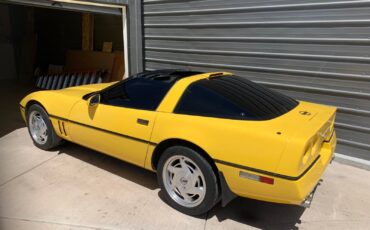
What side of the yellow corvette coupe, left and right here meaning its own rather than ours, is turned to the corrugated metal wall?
right

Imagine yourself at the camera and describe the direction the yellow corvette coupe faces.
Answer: facing away from the viewer and to the left of the viewer
